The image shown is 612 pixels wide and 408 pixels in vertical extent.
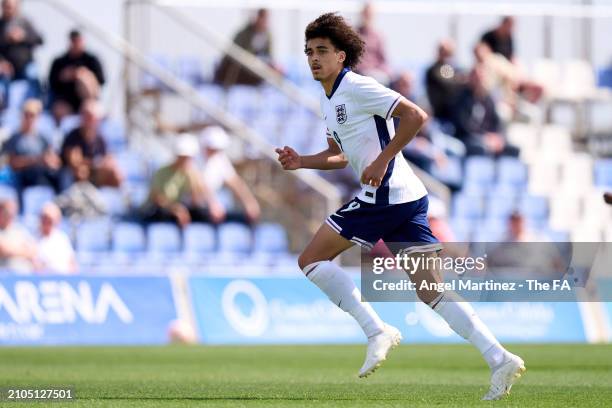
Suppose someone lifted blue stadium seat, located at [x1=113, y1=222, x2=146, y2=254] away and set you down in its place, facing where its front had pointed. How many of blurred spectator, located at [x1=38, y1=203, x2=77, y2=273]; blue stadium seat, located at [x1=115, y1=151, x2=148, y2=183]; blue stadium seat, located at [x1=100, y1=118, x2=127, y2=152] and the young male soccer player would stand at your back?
2

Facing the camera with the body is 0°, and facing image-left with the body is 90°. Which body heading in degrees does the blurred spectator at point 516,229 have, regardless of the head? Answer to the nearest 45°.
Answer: approximately 0°

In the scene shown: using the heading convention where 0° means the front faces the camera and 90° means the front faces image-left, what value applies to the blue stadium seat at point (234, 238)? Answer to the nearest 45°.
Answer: approximately 0°

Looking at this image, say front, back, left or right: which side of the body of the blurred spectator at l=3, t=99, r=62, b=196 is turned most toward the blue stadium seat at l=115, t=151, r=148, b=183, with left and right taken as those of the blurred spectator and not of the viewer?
left

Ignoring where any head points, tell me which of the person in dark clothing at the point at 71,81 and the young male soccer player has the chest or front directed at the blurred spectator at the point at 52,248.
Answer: the person in dark clothing

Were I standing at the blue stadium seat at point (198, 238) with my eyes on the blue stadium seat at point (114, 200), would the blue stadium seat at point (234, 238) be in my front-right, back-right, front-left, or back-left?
back-right

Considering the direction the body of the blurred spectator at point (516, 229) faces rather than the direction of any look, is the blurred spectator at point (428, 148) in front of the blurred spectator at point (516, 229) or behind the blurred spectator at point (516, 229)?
behind

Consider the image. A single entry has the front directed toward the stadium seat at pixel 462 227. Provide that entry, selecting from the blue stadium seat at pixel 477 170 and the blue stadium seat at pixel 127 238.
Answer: the blue stadium seat at pixel 477 170

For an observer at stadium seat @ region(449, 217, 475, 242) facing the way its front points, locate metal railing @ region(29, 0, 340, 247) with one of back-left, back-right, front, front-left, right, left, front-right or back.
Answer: right

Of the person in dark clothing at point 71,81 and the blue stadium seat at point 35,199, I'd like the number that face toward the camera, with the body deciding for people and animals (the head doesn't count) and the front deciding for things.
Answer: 2
